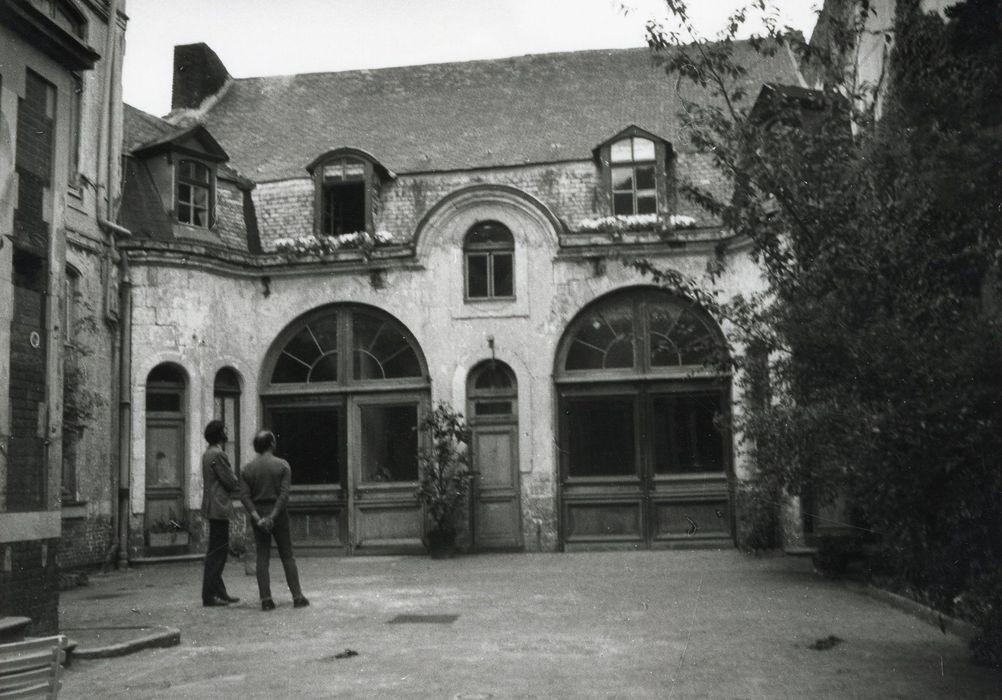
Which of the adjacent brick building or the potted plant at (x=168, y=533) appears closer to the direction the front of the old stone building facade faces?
the adjacent brick building

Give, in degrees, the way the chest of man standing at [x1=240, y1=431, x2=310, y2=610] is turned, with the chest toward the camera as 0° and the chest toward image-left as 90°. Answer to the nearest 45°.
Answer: approximately 180°

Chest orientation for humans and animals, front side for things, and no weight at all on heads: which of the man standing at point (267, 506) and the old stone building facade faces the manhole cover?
the old stone building facade

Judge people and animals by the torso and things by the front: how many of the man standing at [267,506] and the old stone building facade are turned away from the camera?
1

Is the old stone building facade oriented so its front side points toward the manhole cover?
yes

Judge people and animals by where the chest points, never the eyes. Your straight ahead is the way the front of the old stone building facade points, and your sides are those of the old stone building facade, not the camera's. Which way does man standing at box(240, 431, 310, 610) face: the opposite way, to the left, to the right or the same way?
the opposite way

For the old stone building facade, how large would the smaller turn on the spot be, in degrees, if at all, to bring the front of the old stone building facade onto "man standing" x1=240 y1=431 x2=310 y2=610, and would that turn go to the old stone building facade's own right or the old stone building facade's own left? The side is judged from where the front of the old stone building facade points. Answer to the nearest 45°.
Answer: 0° — it already faces them

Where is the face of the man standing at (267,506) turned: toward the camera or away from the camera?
away from the camera

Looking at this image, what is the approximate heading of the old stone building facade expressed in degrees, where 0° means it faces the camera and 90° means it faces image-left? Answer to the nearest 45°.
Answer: approximately 0°
